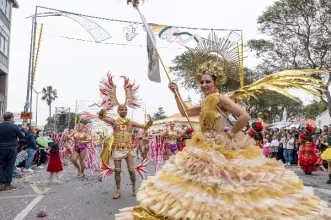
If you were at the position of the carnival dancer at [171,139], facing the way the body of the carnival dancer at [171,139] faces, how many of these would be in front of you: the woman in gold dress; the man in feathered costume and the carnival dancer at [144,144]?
2

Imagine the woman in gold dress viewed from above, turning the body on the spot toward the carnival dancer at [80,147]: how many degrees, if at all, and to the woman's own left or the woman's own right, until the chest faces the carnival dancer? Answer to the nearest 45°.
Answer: approximately 90° to the woman's own right

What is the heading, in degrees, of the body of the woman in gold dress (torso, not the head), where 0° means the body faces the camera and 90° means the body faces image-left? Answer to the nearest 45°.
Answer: approximately 45°

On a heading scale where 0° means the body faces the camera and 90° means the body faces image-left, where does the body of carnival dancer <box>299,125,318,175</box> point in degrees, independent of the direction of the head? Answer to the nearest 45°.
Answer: approximately 0°

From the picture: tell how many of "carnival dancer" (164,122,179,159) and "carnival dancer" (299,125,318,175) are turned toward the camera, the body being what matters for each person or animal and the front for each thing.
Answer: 2
